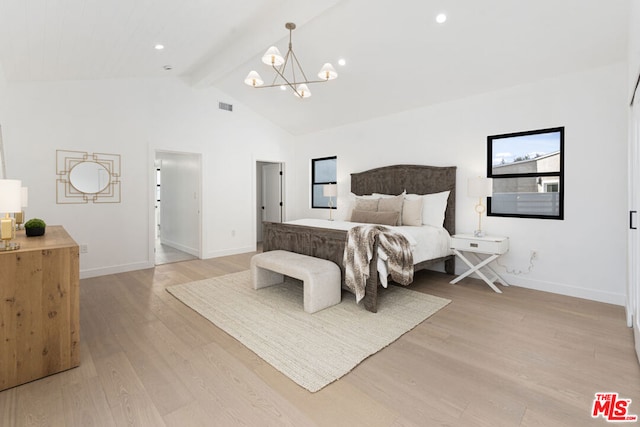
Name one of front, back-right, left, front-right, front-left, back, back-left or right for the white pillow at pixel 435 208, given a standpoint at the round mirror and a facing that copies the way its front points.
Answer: front-left

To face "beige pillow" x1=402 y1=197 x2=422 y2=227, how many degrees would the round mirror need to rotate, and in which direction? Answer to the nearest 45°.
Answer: approximately 45° to its left

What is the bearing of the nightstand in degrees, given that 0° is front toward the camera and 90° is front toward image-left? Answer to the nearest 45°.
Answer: approximately 0°

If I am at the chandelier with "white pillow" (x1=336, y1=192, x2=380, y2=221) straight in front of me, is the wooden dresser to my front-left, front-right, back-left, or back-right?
back-left

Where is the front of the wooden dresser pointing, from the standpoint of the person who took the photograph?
facing to the right of the viewer

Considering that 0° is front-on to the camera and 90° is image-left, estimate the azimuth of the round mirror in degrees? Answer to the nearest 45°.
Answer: approximately 0°

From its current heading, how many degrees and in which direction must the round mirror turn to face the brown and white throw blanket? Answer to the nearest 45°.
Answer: approximately 45° to its left

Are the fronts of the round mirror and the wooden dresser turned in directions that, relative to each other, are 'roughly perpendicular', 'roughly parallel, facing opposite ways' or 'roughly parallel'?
roughly perpendicular

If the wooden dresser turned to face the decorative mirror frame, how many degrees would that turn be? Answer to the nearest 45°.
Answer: approximately 90° to its left
